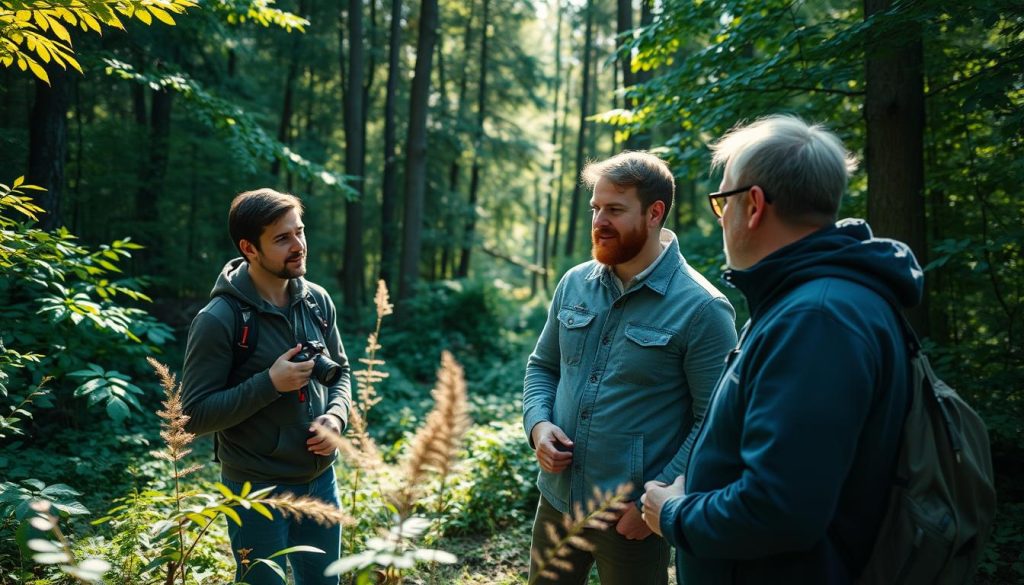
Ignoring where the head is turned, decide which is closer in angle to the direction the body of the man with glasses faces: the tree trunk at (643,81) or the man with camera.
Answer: the man with camera

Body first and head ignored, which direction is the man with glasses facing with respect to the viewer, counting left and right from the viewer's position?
facing to the left of the viewer

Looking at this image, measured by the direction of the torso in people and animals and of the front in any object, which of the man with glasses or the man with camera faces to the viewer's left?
the man with glasses

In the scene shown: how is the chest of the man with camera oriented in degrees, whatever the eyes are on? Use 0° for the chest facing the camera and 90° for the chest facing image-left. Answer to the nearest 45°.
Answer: approximately 315°

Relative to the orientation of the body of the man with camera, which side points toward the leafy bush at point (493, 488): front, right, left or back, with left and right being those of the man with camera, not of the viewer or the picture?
left

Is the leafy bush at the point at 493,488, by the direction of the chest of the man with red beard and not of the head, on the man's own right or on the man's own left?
on the man's own right

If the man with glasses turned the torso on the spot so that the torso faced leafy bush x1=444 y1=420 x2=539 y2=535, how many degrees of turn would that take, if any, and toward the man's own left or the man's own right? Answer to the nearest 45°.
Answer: approximately 45° to the man's own right

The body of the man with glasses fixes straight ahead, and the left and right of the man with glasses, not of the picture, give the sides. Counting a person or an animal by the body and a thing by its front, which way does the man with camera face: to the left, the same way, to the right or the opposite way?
the opposite way

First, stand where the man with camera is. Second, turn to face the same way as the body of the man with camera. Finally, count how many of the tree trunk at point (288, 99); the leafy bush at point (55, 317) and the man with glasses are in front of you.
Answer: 1

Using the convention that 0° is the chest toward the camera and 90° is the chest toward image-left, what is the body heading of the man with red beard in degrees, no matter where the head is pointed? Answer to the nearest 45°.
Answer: approximately 45°
